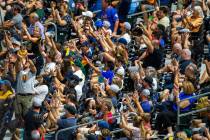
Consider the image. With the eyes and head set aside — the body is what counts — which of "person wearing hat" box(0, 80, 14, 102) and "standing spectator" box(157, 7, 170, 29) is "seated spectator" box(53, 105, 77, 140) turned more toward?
the person wearing hat
